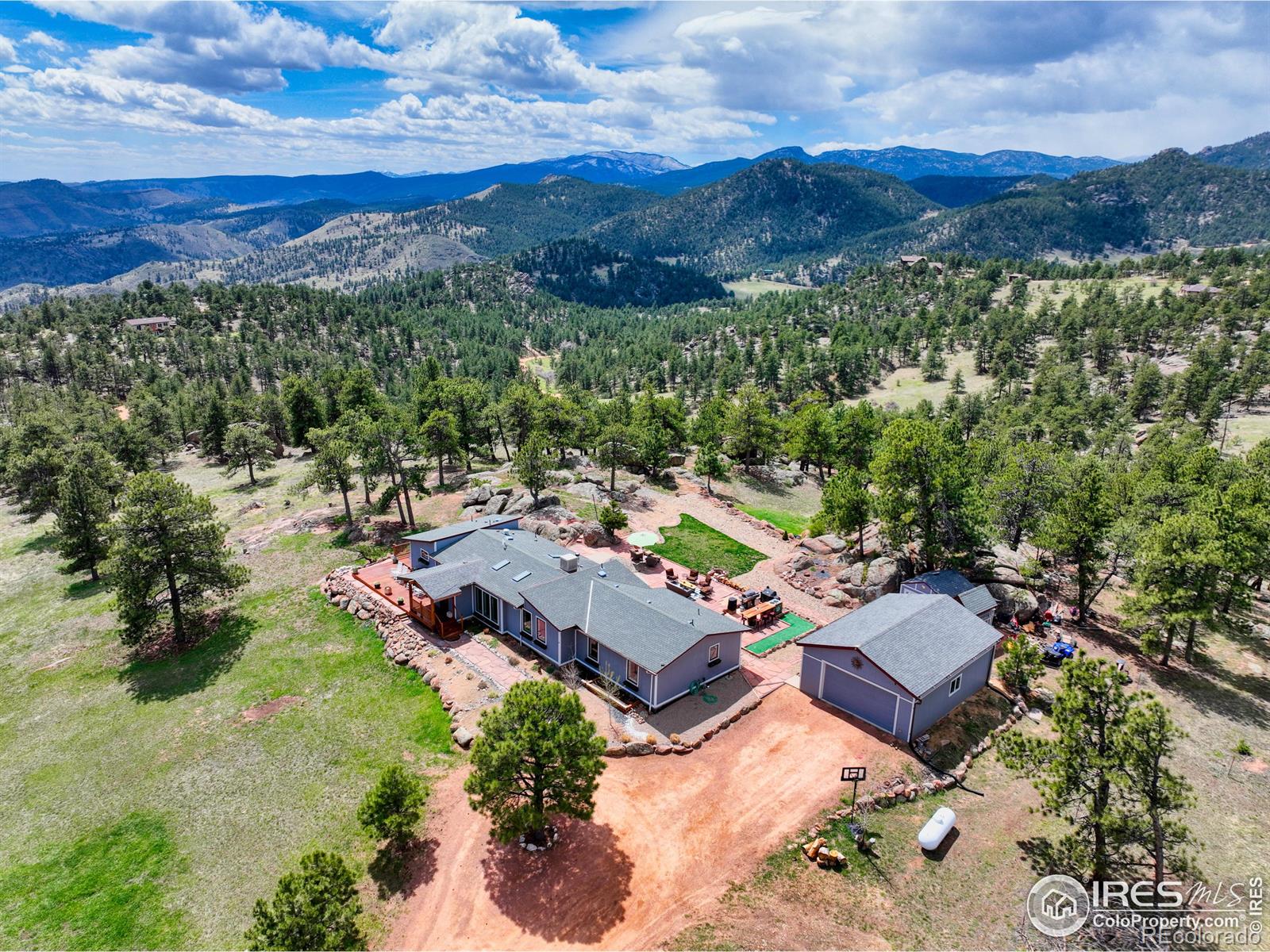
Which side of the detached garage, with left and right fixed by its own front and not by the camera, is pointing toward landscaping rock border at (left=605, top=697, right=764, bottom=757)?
front

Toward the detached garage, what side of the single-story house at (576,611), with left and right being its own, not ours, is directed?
left

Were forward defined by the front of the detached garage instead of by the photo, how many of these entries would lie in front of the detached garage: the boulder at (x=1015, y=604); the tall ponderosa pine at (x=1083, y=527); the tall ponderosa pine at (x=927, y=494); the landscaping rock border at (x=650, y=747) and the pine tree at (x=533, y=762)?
2

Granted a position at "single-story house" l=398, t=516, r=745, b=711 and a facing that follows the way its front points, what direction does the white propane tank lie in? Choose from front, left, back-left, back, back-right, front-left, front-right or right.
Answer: left

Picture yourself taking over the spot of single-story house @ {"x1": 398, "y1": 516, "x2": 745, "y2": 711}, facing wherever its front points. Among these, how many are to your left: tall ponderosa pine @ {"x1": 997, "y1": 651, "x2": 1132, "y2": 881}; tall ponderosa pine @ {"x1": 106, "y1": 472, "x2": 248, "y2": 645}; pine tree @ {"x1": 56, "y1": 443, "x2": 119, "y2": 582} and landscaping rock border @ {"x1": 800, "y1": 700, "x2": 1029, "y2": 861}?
2

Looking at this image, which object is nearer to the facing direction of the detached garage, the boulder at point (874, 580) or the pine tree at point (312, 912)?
the pine tree

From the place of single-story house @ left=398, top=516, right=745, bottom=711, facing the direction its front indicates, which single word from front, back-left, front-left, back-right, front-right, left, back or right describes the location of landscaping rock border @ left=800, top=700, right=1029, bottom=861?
left

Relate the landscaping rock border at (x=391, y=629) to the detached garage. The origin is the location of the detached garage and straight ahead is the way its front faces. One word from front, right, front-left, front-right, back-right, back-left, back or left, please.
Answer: front-right

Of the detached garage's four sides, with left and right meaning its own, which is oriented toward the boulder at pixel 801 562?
right

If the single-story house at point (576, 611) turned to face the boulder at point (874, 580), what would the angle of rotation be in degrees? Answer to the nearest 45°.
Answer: approximately 135° to its left

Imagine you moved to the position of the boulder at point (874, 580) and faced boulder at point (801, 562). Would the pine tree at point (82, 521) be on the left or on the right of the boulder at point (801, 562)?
left

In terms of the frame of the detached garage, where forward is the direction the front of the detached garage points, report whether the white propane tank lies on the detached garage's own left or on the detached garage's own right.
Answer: on the detached garage's own left

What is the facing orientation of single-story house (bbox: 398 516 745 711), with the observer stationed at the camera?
facing the viewer and to the left of the viewer

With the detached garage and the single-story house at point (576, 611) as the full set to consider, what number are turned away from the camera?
0

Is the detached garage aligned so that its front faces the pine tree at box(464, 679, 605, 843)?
yes

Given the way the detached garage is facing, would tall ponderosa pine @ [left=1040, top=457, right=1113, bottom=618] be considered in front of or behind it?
behind
